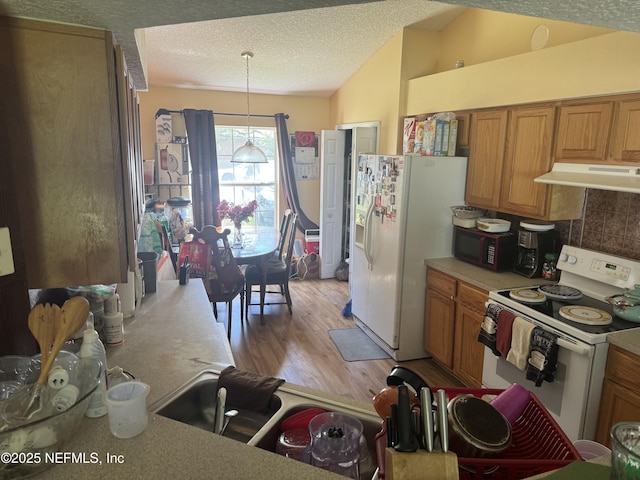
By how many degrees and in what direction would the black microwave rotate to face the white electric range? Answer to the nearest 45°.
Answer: approximately 90° to its left

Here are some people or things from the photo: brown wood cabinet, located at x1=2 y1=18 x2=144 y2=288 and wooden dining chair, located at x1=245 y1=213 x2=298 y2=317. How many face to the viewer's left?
1

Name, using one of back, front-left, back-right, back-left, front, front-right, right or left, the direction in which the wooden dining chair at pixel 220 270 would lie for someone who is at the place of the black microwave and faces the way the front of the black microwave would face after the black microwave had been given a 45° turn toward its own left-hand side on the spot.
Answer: right

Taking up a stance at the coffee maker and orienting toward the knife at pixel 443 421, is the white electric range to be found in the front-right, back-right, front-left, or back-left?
front-left

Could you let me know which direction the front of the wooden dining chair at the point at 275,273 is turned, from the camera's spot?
facing to the left of the viewer

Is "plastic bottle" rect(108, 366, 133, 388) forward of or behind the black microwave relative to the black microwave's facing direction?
forward

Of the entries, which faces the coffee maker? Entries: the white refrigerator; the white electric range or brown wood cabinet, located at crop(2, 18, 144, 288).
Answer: the brown wood cabinet

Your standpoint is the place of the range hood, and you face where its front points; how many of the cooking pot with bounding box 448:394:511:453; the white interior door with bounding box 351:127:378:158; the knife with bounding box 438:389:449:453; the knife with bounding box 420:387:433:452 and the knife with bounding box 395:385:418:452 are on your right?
1

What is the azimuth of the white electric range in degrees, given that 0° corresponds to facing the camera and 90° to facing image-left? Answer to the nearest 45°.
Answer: approximately 45°

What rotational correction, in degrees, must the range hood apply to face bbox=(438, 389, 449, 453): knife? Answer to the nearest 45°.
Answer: approximately 45° to its left

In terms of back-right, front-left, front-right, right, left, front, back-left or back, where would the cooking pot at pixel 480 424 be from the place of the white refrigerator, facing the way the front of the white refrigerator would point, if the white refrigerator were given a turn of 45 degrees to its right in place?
left

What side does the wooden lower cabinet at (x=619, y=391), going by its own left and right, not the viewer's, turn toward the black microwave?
right

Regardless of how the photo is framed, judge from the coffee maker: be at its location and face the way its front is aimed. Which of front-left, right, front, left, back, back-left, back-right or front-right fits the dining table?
front-right

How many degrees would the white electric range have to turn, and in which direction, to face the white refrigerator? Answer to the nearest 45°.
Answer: approximately 90° to its right

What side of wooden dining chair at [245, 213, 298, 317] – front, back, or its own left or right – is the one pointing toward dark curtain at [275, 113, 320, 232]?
right

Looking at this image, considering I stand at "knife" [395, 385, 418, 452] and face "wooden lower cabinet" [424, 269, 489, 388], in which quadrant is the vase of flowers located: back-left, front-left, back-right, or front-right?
front-left
